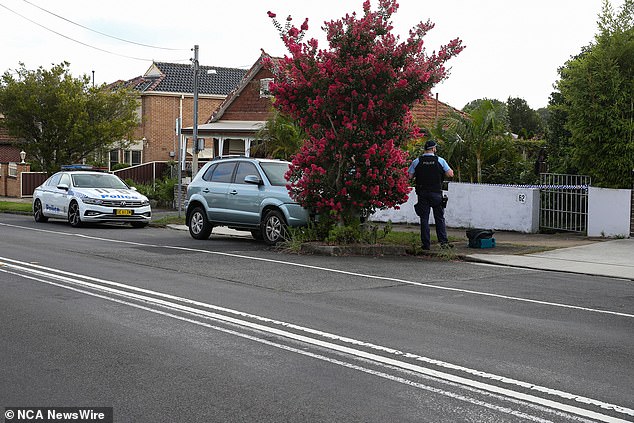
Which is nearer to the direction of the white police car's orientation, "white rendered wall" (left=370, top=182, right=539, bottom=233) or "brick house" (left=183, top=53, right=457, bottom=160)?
the white rendered wall

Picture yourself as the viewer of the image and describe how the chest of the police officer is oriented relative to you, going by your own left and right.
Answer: facing away from the viewer

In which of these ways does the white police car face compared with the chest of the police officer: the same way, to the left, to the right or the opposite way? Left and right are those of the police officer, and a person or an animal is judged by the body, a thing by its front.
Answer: to the right

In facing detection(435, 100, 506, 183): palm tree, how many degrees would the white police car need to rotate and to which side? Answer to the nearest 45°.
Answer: approximately 45° to its left

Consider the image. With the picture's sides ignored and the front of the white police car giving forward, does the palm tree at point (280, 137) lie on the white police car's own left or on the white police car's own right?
on the white police car's own left

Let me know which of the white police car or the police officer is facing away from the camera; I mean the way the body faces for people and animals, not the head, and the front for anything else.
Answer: the police officer

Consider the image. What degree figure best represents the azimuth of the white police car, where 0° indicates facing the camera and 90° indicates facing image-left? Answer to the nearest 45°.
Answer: approximately 315°

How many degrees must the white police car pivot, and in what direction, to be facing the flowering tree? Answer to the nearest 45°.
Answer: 0° — it already faces it

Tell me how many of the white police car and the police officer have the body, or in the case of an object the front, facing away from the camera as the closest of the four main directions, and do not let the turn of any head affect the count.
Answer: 1

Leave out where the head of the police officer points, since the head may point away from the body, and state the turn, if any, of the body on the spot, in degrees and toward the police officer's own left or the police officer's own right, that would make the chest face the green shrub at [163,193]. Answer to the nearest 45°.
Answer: approximately 45° to the police officer's own left

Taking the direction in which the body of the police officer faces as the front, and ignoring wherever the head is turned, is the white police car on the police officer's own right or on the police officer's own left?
on the police officer's own left

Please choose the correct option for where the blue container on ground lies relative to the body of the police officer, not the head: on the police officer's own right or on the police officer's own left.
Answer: on the police officer's own right
